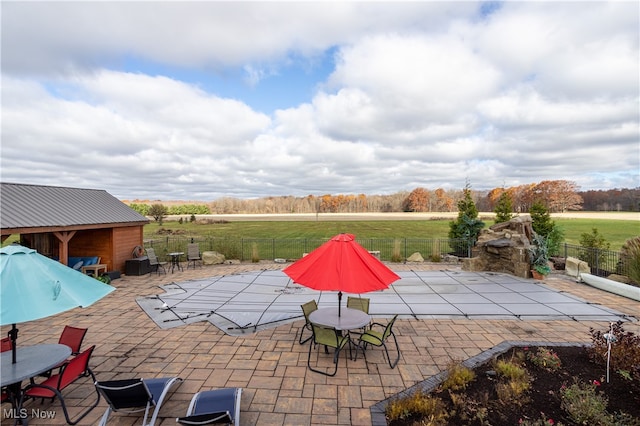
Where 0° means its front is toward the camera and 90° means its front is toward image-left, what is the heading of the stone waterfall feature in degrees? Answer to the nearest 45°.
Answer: approximately 45°

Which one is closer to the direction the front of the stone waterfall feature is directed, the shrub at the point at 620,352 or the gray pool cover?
the gray pool cover

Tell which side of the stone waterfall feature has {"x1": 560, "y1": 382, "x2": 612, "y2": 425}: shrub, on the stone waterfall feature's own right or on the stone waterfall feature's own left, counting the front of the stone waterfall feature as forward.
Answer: on the stone waterfall feature's own left

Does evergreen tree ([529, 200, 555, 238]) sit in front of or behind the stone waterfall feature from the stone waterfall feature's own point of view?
behind

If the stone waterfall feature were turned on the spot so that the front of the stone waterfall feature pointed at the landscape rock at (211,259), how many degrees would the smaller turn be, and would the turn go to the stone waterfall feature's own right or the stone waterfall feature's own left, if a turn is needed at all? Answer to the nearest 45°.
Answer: approximately 45° to the stone waterfall feature's own right

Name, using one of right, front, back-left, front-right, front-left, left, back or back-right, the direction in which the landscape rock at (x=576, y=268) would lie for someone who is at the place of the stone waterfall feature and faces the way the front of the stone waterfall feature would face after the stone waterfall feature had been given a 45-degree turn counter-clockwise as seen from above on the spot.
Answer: left

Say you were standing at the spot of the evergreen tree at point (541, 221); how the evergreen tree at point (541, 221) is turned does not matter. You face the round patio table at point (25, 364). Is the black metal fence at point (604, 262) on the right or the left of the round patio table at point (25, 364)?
left
